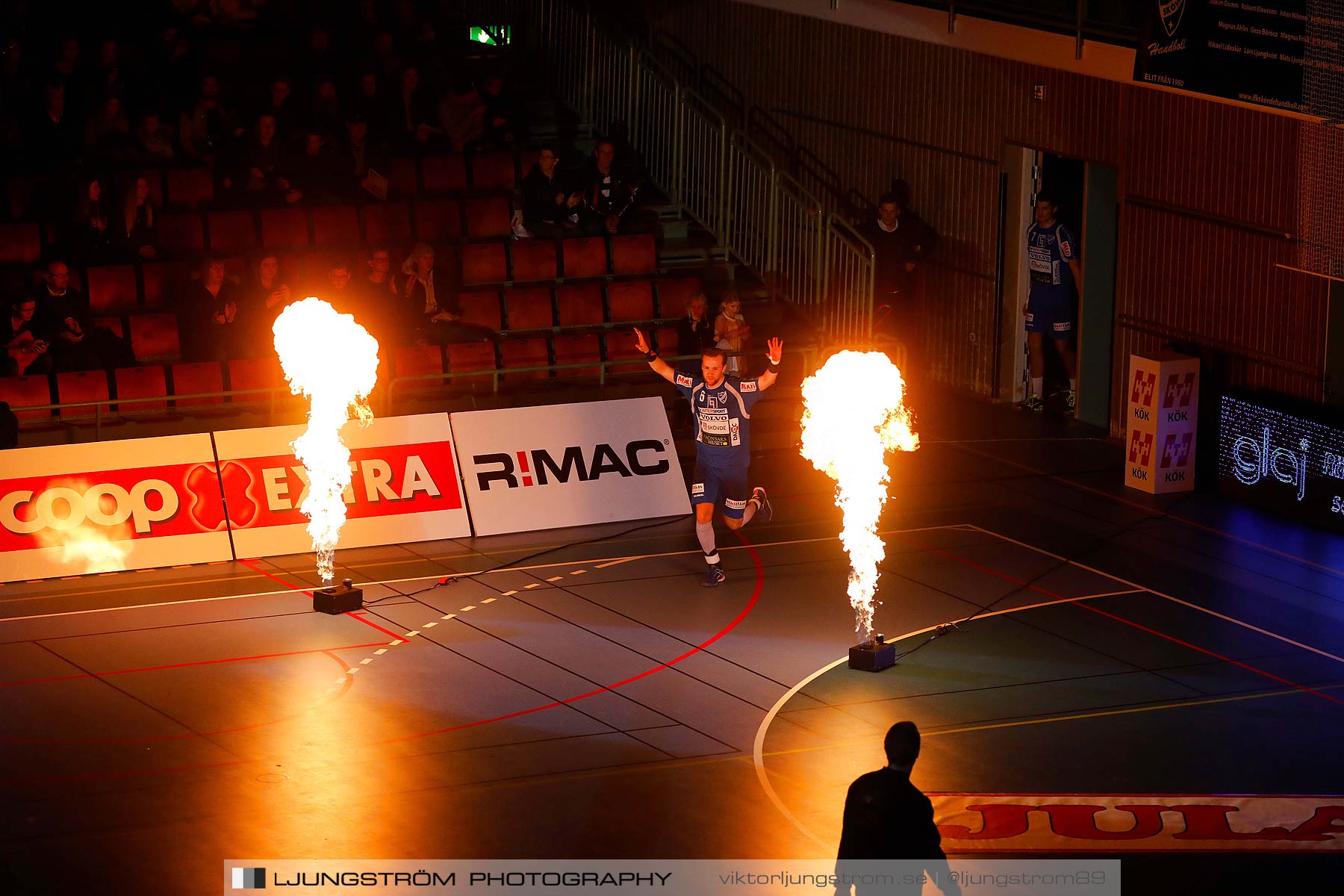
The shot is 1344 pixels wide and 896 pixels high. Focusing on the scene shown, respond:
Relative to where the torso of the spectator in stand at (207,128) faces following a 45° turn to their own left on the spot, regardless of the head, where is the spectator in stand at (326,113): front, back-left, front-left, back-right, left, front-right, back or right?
front-left

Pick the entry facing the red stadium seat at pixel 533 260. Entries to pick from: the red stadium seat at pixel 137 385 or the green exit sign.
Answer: the green exit sign

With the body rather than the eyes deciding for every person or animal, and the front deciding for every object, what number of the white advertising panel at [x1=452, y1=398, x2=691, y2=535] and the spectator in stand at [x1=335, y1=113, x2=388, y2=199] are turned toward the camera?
2

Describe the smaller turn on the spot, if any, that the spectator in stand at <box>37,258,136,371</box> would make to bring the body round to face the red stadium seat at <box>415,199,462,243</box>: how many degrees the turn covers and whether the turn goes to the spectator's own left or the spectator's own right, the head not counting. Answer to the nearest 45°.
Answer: approximately 90° to the spectator's own left

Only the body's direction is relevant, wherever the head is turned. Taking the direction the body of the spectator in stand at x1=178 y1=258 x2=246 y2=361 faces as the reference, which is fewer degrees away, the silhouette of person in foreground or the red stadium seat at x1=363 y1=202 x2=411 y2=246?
the silhouette of person in foreground
